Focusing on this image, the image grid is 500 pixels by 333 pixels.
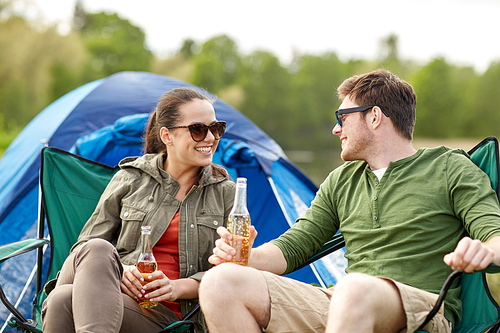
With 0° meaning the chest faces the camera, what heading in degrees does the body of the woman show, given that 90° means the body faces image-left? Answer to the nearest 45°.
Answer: approximately 0°

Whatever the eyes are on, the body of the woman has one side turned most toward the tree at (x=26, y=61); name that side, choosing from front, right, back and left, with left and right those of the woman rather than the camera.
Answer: back

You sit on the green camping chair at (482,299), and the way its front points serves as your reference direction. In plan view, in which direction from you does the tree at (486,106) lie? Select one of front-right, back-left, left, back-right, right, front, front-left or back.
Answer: back-right

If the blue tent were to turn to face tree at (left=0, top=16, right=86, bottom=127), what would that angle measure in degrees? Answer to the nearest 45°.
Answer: approximately 180°

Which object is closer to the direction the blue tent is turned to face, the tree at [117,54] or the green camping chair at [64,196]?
the green camping chair

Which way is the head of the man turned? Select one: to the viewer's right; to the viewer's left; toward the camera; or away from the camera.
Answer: to the viewer's left

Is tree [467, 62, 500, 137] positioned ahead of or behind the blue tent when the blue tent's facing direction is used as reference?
behind

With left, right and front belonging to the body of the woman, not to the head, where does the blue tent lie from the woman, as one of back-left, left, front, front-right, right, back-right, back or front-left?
back

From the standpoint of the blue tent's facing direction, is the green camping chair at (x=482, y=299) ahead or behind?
ahead

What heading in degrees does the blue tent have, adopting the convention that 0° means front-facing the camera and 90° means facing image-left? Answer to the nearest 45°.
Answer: approximately 0°
